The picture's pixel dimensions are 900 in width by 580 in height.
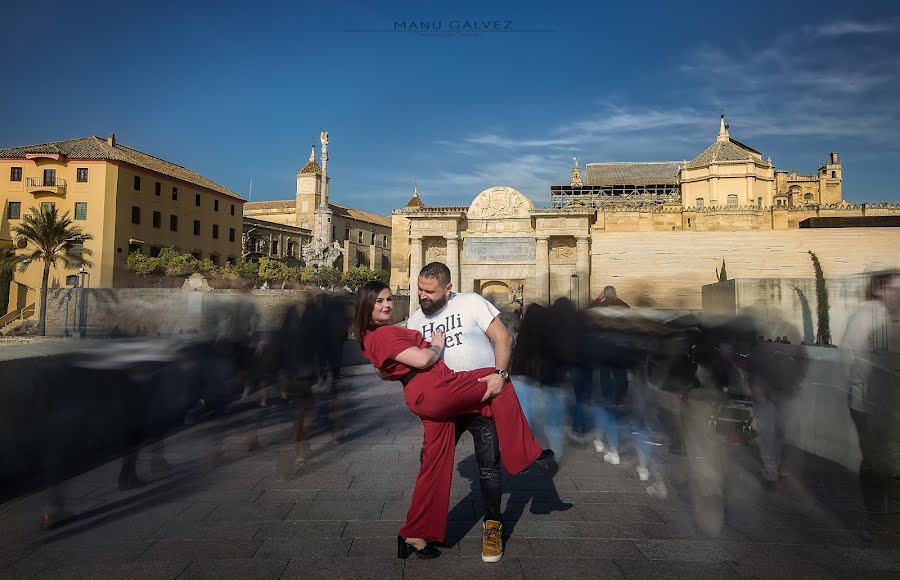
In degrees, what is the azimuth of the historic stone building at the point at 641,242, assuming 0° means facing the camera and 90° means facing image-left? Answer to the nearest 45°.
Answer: approximately 0°

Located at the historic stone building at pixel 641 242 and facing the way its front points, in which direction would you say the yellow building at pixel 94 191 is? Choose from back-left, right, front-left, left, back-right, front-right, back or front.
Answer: right

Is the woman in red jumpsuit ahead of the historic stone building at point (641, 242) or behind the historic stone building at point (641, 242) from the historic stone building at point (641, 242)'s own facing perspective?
ahead

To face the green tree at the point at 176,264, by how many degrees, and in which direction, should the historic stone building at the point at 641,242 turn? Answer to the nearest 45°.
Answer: approximately 90° to its right

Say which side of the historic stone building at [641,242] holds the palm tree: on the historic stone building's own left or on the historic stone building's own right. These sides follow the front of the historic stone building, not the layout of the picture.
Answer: on the historic stone building's own right

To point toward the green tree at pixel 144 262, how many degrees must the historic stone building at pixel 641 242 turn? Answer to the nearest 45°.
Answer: approximately 90° to its right
